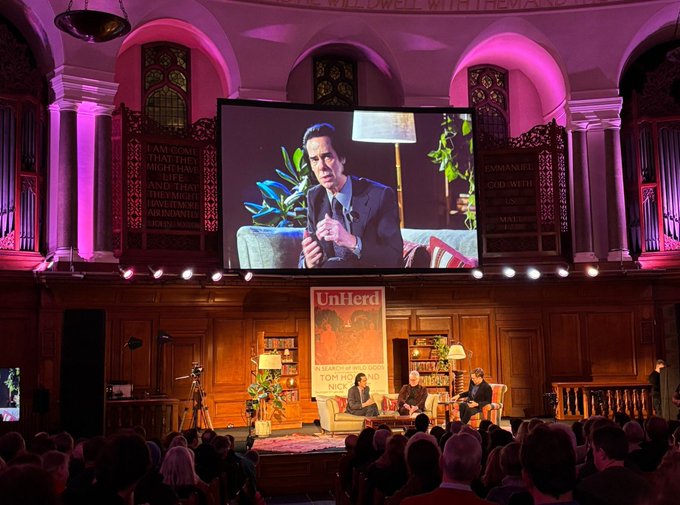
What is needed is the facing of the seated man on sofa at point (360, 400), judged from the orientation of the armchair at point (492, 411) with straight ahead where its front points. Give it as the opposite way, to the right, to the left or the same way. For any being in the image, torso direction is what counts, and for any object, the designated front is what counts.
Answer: to the left

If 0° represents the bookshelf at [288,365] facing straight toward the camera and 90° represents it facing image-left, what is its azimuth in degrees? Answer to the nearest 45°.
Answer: approximately 0°

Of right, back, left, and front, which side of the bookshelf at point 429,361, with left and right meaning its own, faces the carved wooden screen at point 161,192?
right

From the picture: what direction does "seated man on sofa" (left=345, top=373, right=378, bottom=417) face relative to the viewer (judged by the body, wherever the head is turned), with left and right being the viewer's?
facing the viewer and to the right of the viewer

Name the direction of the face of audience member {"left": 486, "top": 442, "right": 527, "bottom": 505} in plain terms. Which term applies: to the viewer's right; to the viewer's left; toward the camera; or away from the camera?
away from the camera

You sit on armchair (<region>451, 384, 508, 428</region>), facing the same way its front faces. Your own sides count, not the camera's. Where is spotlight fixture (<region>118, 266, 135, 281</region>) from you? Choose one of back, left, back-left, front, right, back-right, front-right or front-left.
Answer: front-right

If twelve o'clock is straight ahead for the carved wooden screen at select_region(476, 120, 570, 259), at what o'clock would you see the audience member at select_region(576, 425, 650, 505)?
The audience member is roughly at 12 o'clock from the carved wooden screen.

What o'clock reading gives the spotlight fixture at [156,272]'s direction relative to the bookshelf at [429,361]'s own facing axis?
The spotlight fixture is roughly at 2 o'clock from the bookshelf.

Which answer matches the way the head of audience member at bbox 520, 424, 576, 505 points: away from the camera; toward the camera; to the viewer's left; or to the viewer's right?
away from the camera

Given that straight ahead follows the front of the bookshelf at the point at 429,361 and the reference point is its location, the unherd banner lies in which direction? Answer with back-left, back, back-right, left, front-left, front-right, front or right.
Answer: front-right
